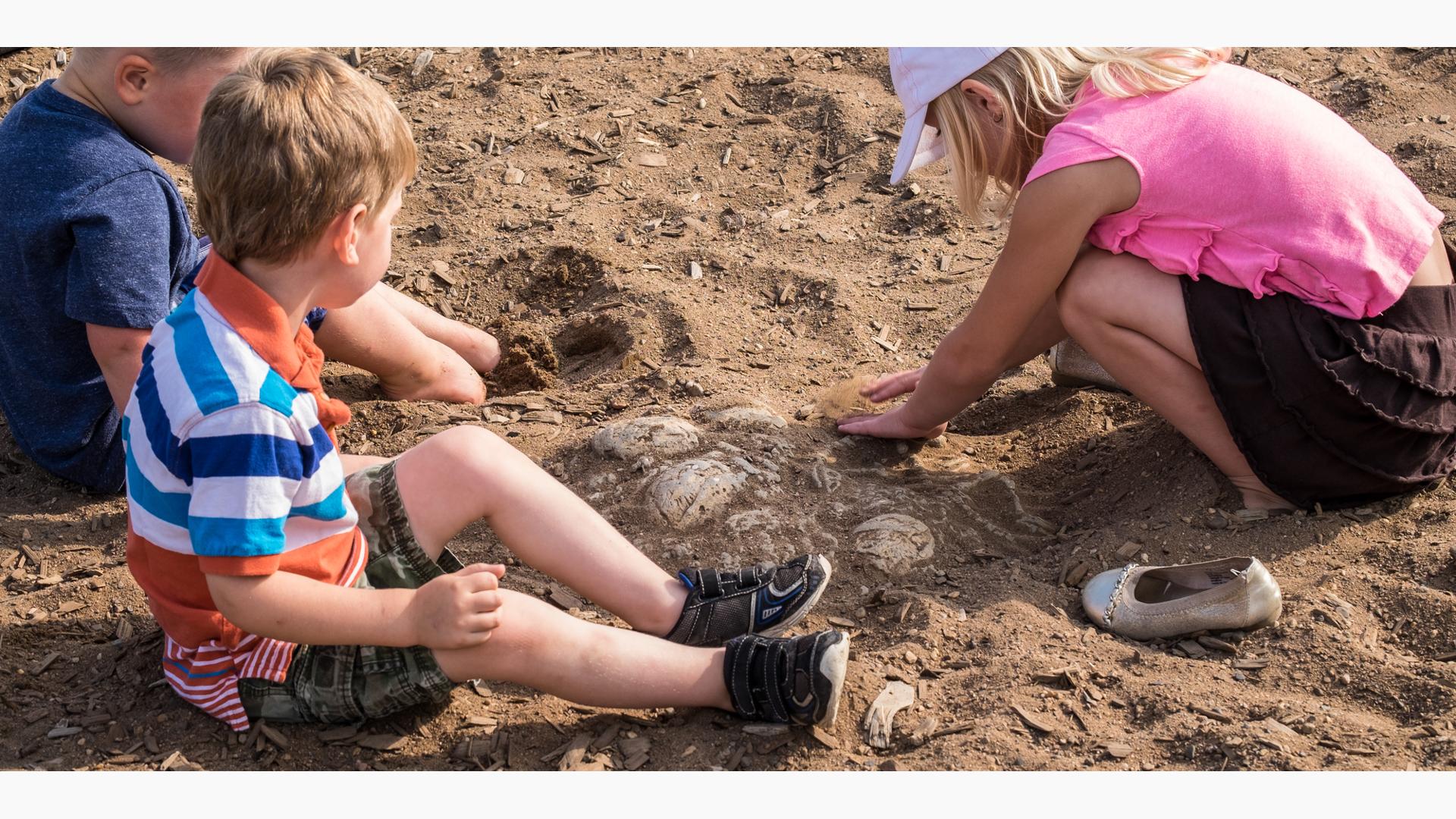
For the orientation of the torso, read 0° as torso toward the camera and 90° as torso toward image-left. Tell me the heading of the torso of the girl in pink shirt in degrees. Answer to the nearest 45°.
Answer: approximately 90°

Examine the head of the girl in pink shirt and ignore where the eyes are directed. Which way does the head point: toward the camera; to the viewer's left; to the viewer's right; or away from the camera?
to the viewer's left

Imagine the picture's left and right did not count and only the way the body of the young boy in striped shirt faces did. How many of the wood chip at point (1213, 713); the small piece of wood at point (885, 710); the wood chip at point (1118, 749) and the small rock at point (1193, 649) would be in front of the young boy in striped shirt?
4

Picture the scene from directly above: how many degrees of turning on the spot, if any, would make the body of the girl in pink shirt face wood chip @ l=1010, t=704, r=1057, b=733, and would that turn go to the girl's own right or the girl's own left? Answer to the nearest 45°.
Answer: approximately 90° to the girl's own left

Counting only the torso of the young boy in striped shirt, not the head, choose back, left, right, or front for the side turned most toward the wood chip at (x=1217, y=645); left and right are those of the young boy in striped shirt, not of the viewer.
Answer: front

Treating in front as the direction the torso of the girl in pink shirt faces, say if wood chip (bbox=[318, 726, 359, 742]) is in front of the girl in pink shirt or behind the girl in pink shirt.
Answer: in front

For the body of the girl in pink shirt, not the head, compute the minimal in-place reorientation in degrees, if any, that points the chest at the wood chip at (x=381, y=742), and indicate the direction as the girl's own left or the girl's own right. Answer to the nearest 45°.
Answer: approximately 45° to the girl's own left

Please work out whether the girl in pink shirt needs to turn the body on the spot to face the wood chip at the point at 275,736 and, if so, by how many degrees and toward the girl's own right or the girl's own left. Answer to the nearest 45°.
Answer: approximately 45° to the girl's own left

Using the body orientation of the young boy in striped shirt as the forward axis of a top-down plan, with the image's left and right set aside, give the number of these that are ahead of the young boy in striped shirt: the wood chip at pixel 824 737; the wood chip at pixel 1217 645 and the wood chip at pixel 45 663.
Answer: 2

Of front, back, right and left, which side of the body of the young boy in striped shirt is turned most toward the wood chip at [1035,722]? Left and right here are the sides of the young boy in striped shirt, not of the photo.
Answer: front

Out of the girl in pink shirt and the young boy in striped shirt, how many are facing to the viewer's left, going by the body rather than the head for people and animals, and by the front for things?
1

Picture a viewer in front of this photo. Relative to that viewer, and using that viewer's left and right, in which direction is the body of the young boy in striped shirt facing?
facing to the right of the viewer
